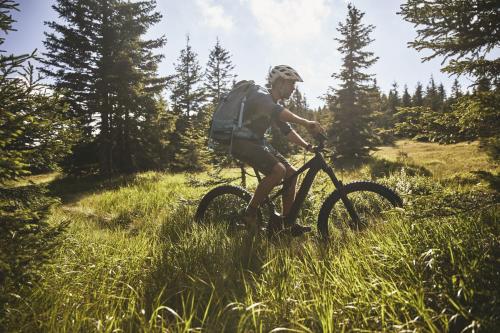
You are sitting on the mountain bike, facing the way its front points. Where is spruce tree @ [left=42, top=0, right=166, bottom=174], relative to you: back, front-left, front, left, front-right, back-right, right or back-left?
back-left

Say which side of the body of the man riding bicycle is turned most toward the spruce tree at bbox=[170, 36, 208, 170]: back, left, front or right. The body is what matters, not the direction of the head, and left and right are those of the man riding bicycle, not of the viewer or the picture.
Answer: left

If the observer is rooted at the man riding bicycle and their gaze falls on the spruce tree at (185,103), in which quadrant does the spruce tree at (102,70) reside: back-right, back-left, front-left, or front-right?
front-left

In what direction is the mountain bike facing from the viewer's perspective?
to the viewer's right

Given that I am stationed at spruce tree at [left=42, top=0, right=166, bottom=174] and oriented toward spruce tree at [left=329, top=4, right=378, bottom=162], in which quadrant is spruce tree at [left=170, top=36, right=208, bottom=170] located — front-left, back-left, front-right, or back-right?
front-left

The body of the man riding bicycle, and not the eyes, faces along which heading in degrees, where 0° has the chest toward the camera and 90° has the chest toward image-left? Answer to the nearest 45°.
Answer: approximately 270°

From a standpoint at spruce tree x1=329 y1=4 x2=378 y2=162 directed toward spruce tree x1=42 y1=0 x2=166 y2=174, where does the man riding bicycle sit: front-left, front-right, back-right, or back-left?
front-left
